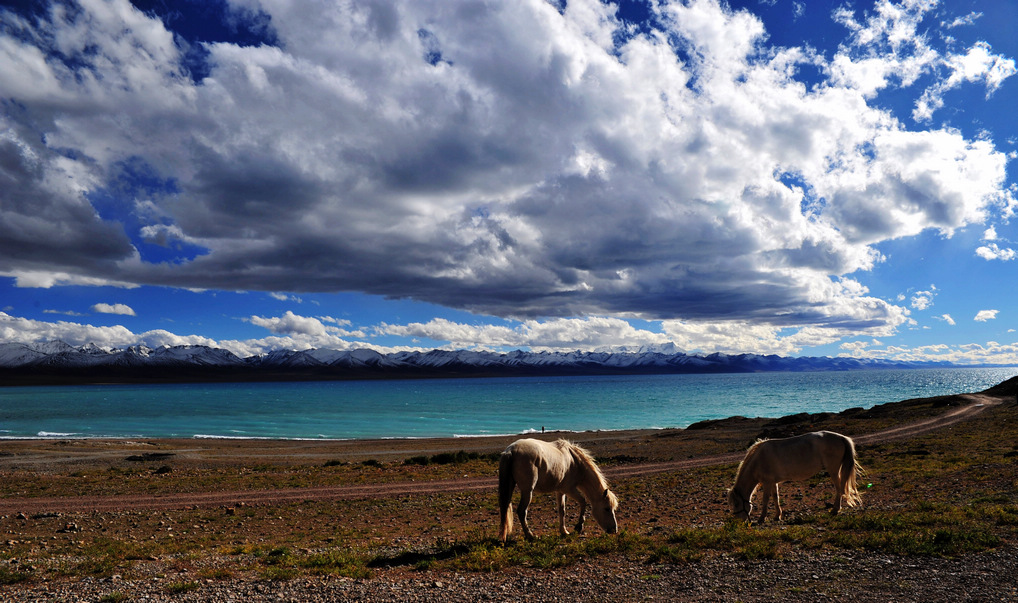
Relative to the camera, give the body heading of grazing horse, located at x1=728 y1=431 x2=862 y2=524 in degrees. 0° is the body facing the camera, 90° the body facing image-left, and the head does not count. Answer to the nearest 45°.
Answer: approximately 90°

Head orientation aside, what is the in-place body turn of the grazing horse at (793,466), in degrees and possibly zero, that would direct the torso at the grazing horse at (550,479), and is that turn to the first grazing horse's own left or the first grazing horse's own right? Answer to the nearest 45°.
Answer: approximately 45° to the first grazing horse's own left
